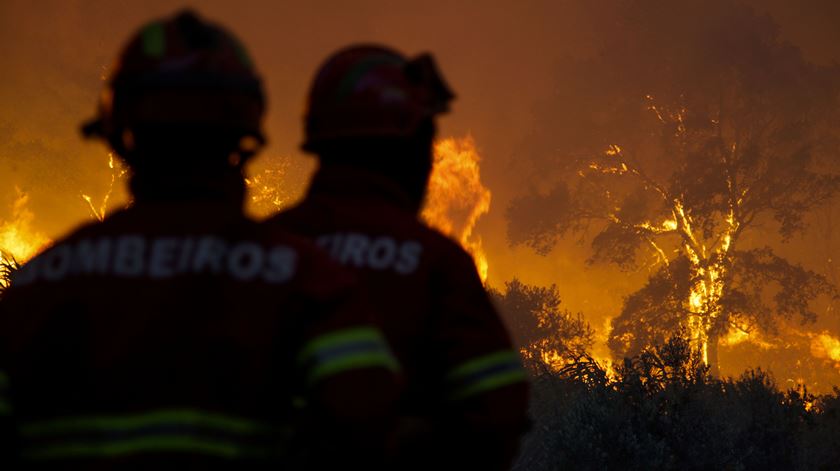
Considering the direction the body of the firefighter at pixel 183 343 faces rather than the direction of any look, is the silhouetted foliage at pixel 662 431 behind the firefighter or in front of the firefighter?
in front

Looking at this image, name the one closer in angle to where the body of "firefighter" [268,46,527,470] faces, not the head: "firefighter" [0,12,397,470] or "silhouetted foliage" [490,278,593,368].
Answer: the silhouetted foliage

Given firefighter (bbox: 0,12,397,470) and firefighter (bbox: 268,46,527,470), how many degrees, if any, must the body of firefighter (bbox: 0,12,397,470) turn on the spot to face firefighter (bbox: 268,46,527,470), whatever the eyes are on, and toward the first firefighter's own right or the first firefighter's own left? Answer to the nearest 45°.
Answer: approximately 45° to the first firefighter's own right

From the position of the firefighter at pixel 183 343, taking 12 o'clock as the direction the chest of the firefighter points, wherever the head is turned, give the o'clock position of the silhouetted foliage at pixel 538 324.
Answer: The silhouetted foliage is roughly at 1 o'clock from the firefighter.

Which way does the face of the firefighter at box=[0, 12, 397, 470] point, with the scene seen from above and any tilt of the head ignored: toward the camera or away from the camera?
away from the camera

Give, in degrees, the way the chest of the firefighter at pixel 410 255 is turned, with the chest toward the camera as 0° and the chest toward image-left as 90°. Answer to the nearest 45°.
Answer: approximately 225°

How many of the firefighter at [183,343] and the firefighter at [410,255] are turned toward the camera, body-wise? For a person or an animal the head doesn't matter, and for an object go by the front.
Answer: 0

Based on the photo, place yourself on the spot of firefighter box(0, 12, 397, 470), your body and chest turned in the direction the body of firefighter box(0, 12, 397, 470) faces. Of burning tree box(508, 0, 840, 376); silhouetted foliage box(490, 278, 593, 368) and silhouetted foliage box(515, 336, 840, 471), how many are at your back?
0

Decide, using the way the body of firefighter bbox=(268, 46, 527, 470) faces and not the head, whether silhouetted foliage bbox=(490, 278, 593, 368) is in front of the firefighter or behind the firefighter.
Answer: in front

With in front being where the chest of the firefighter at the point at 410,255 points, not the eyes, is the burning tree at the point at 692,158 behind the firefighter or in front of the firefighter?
in front

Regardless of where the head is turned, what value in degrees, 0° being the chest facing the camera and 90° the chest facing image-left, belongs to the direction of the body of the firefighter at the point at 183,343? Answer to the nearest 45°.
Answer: approximately 180°

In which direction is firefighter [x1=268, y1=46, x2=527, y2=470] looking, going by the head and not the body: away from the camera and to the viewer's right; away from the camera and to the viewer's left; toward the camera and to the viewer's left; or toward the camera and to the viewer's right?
away from the camera and to the viewer's right
